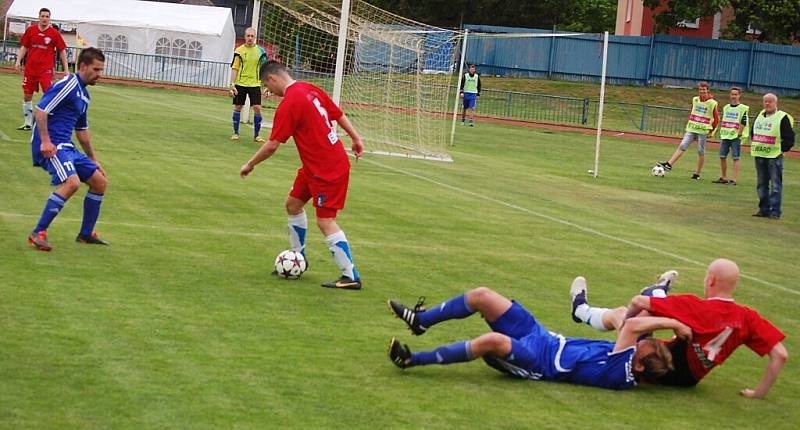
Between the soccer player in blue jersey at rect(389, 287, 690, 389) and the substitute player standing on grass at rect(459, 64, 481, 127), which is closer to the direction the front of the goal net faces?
the soccer player in blue jersey

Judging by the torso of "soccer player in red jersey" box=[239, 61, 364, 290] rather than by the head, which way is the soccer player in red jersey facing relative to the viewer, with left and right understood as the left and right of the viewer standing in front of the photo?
facing away from the viewer and to the left of the viewer

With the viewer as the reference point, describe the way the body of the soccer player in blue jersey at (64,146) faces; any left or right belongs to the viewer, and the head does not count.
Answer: facing the viewer and to the right of the viewer

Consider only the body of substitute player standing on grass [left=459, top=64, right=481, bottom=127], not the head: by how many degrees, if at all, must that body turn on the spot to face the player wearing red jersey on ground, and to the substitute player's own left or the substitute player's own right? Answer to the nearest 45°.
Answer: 0° — they already face them

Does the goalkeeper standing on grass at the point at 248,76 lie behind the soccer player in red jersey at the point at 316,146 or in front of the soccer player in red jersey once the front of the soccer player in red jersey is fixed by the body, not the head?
in front

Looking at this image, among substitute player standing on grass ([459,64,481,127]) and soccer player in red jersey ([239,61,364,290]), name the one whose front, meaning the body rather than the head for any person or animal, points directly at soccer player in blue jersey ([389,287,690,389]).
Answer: the substitute player standing on grass

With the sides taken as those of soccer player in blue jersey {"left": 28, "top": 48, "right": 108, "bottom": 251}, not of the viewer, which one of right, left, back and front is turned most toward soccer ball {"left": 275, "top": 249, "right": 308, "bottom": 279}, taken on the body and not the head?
front

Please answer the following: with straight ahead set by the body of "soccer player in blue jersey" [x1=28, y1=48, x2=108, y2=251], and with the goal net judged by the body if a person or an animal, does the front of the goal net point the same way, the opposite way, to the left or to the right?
to the right

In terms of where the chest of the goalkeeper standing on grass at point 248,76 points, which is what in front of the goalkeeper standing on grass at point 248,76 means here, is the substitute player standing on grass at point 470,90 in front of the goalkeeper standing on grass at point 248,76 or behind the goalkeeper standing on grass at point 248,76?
behind

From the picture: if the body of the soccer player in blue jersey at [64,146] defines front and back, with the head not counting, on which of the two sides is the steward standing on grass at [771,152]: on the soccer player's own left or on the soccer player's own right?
on the soccer player's own left

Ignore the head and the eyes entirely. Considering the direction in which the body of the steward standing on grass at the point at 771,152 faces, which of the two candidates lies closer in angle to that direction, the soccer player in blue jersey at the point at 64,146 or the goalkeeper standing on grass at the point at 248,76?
the soccer player in blue jersey

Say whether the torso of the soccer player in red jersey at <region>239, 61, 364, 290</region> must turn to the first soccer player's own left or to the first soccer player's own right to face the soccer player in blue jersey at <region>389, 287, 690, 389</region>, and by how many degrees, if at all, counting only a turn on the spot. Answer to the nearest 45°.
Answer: approximately 180°
